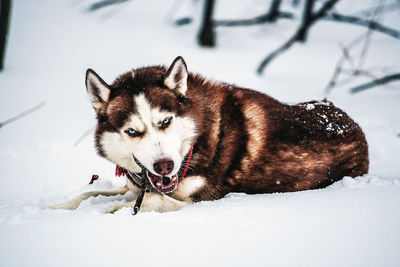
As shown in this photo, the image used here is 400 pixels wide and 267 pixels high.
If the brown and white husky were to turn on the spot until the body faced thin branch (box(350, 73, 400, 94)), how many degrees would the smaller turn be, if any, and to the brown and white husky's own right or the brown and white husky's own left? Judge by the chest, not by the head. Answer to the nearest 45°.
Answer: approximately 180°

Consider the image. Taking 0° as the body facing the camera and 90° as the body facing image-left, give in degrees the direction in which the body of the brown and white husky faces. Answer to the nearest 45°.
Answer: approximately 45°

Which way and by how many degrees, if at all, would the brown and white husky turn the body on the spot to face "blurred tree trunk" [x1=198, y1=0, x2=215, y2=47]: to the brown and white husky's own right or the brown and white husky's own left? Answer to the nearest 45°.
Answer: approximately 135° to the brown and white husky's own right

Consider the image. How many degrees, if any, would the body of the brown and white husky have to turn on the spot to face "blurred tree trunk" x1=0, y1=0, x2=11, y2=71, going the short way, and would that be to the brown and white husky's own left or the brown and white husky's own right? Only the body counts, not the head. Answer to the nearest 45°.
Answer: approximately 90° to the brown and white husky's own right

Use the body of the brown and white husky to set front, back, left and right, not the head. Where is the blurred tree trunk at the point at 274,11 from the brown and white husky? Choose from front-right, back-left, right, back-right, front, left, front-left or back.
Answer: back-right
